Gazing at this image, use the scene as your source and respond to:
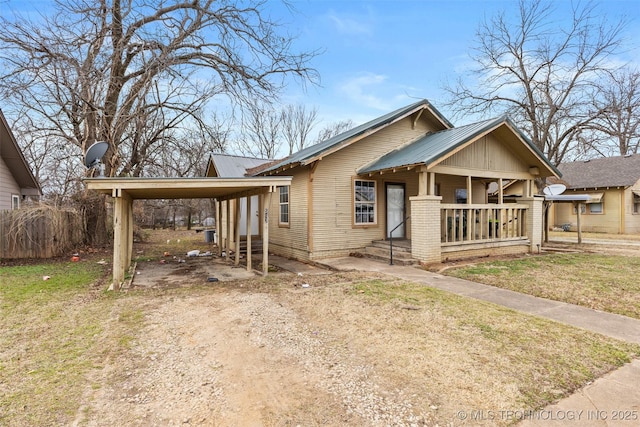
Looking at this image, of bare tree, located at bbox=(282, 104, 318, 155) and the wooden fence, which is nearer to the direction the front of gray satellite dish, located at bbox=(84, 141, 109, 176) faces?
the wooden fence

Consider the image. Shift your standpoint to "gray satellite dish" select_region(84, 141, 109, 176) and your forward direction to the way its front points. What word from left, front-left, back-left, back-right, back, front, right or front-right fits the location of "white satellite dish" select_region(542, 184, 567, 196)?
back-right

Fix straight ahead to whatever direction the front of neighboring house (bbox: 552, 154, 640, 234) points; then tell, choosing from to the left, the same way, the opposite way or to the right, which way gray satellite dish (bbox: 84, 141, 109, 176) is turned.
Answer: to the right

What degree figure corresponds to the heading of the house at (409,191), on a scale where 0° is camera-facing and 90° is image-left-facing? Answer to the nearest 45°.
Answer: approximately 315°

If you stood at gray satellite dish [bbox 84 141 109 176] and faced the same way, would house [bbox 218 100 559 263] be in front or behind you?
behind

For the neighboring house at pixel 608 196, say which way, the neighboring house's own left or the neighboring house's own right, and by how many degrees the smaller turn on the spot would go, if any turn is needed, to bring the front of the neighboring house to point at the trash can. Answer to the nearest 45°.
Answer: approximately 90° to the neighboring house's own right

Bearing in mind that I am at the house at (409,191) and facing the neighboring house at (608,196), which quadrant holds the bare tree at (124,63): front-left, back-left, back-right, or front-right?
back-left

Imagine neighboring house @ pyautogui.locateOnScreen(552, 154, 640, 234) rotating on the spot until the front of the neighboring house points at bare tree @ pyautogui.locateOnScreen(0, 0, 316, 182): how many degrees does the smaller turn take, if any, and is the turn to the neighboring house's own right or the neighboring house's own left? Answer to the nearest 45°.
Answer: approximately 90° to the neighboring house's own right

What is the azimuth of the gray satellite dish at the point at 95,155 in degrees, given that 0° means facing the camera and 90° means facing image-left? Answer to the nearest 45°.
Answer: approximately 135°

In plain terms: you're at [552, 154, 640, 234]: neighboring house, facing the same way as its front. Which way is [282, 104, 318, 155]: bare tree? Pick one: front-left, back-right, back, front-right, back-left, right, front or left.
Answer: back-right
